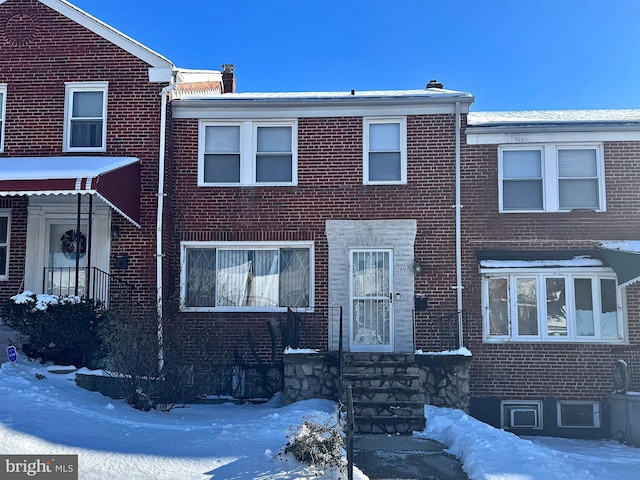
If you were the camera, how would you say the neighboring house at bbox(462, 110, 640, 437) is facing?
facing the viewer

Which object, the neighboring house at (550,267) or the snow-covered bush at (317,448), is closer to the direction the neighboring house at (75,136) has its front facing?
the snow-covered bush

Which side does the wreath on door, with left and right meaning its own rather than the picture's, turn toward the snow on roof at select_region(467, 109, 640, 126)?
left

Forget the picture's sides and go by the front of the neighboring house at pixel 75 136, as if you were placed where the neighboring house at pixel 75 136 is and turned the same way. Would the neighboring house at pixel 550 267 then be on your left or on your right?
on your left

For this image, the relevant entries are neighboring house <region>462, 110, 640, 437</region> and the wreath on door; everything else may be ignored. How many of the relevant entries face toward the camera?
2

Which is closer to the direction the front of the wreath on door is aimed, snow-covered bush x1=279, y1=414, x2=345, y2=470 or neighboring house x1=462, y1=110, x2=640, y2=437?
the snow-covered bush

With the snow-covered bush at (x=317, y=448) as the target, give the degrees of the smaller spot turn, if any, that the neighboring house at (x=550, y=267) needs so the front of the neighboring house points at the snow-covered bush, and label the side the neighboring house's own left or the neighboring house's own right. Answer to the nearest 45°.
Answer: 0° — it already faces it

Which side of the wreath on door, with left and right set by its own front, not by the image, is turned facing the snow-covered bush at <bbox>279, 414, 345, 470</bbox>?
front

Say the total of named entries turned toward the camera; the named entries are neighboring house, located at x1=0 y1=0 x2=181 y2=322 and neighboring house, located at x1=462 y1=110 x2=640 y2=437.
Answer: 2

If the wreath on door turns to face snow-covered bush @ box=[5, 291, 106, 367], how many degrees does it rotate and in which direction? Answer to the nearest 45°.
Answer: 0° — it already faces it

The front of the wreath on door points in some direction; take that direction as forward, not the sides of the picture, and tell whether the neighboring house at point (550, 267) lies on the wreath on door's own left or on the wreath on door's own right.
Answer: on the wreath on door's own left

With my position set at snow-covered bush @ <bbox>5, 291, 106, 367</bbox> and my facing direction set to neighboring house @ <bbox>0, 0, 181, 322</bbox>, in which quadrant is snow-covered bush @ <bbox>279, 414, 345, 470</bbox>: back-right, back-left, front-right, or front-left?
back-right
